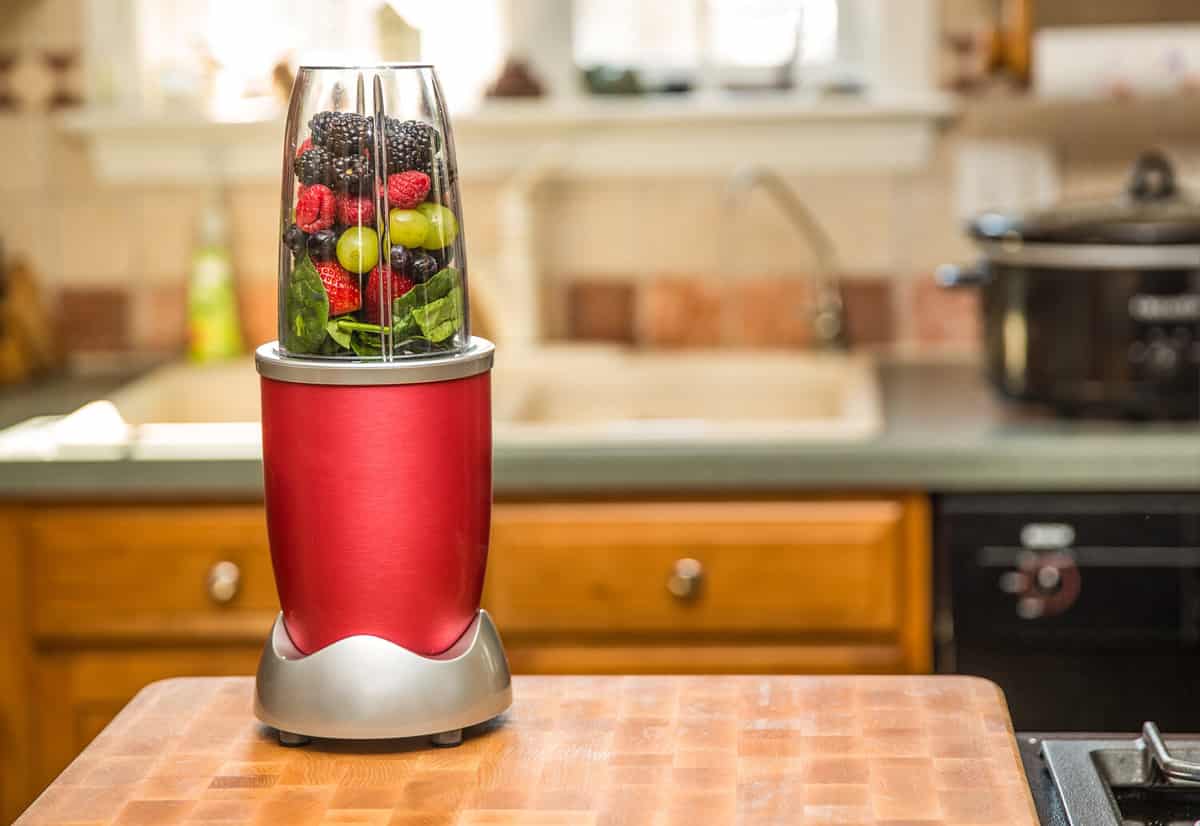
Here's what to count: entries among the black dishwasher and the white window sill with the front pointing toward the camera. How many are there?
2

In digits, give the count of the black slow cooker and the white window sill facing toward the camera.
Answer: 2

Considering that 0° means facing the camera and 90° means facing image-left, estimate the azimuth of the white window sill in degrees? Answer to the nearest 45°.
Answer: approximately 0°

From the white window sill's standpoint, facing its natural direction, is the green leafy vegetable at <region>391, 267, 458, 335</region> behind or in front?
in front

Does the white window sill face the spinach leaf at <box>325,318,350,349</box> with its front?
yes
